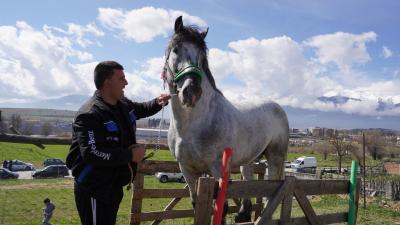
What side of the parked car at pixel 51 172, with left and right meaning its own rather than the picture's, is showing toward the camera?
left

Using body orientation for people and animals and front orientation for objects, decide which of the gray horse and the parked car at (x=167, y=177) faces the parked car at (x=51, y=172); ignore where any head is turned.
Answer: the parked car at (x=167, y=177)

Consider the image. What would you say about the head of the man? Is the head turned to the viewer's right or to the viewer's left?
to the viewer's right

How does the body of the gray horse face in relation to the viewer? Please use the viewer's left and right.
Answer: facing the viewer and to the left of the viewer

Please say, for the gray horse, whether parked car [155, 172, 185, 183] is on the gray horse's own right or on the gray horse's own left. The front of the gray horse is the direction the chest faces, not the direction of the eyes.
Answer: on the gray horse's own right

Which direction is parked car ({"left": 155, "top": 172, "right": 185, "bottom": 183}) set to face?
to the viewer's left

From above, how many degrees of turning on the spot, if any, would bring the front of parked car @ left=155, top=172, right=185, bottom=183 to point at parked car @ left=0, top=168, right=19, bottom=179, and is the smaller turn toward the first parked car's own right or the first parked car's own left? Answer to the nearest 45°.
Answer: approximately 45° to the first parked car's own left

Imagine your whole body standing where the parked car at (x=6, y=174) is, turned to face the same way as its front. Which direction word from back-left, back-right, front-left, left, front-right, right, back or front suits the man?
right

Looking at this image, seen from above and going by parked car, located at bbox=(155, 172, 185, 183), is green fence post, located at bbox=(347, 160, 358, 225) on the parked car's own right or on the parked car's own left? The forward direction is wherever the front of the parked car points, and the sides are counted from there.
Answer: on the parked car's own left

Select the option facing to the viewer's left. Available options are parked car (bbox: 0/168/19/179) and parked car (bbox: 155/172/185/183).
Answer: parked car (bbox: 155/172/185/183)

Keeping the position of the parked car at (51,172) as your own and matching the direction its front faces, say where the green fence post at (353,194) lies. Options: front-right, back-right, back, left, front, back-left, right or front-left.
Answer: left
